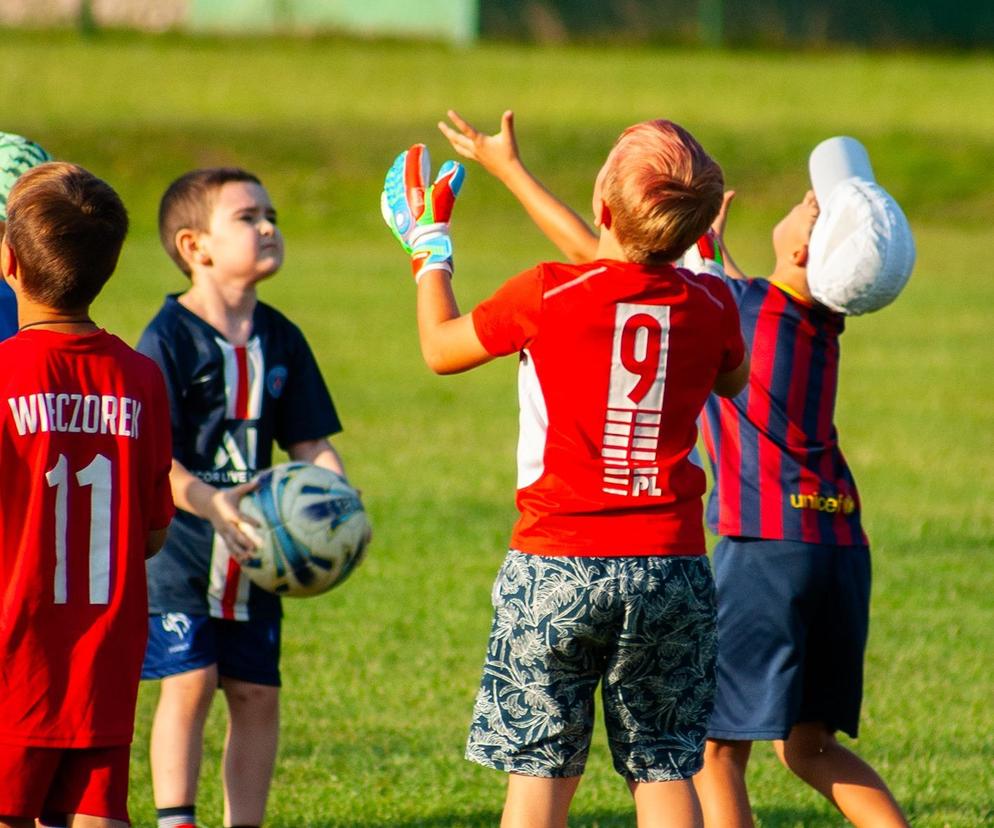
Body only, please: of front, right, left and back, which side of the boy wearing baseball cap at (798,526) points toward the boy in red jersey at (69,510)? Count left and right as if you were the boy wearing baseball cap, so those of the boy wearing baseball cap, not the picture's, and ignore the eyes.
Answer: left

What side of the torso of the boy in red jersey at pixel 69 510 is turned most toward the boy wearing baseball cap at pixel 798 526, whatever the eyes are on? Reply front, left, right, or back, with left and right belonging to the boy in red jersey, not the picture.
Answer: right

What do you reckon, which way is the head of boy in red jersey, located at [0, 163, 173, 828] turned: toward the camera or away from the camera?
away from the camera

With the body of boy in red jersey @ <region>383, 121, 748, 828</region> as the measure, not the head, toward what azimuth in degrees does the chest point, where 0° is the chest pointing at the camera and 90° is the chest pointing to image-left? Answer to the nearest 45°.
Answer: approximately 135°

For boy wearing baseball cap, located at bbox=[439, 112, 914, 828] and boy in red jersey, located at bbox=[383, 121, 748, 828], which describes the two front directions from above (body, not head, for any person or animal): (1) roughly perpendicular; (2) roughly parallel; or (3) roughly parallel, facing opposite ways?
roughly parallel

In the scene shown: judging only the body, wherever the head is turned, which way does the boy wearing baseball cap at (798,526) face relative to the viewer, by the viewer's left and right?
facing away from the viewer and to the left of the viewer

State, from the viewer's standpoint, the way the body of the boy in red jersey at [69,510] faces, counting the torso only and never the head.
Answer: away from the camera

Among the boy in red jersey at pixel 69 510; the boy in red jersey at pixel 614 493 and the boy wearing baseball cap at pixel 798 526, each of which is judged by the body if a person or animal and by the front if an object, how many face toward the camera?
0

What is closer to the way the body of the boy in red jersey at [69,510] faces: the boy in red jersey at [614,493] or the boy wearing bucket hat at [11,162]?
the boy wearing bucket hat
